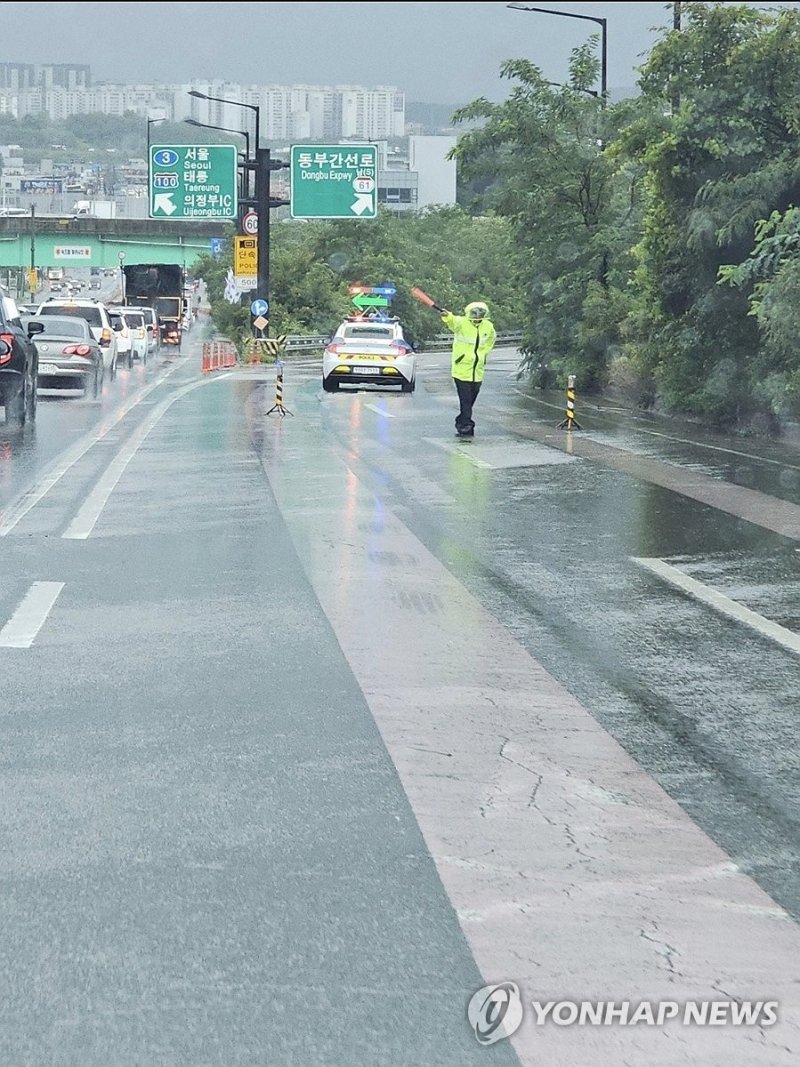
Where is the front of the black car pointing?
away from the camera

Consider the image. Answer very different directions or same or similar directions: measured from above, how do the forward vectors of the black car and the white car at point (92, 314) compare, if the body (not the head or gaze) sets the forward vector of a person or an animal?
same or similar directions

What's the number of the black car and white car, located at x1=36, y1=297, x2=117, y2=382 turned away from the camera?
2

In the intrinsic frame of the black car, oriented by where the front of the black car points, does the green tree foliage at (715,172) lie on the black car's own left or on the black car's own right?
on the black car's own right

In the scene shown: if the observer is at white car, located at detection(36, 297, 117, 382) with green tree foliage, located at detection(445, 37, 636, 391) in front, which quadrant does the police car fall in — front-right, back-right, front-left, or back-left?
front-right

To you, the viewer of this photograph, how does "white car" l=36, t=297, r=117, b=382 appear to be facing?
facing away from the viewer

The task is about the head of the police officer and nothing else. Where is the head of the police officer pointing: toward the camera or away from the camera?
toward the camera

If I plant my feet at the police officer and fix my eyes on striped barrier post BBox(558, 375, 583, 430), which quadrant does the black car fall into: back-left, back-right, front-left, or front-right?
back-left

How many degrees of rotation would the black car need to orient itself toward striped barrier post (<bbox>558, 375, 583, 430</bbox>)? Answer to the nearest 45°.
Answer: approximately 90° to its right
